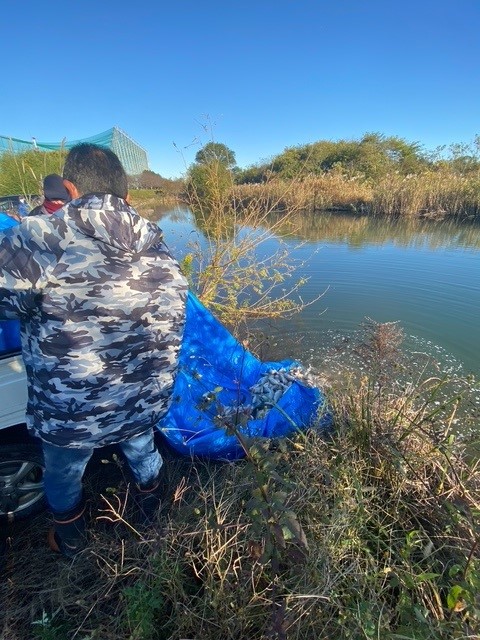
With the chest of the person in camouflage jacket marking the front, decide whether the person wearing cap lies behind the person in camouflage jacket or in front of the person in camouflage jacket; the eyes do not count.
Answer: in front

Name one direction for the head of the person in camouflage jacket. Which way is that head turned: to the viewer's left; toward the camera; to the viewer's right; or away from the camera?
away from the camera

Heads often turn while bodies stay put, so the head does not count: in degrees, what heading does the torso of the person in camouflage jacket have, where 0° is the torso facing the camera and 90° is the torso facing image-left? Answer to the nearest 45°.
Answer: approximately 135°
